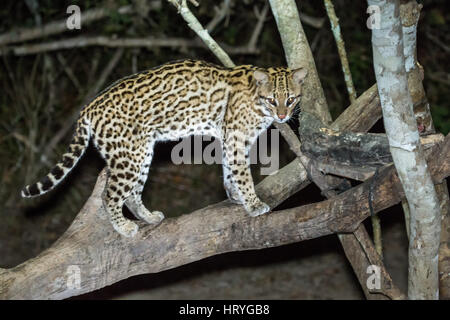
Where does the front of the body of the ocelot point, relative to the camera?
to the viewer's right

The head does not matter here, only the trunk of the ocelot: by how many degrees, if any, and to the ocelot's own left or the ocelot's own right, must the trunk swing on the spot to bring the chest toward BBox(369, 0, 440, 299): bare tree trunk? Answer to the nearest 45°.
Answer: approximately 45° to the ocelot's own right
